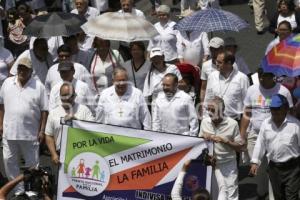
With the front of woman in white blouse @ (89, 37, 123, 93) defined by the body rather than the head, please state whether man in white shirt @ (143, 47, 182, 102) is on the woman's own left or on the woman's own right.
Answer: on the woman's own left

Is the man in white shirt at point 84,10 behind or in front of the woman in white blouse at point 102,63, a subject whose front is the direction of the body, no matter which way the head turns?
behind

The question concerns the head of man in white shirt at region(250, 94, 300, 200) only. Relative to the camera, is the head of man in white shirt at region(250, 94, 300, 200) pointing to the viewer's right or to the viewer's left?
to the viewer's left

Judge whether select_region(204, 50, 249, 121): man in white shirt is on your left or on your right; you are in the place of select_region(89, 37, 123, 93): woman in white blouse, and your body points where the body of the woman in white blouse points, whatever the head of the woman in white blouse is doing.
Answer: on your left

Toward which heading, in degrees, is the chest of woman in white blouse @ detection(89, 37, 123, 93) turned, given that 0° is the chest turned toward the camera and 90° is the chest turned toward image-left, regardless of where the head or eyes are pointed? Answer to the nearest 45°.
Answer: approximately 0°
